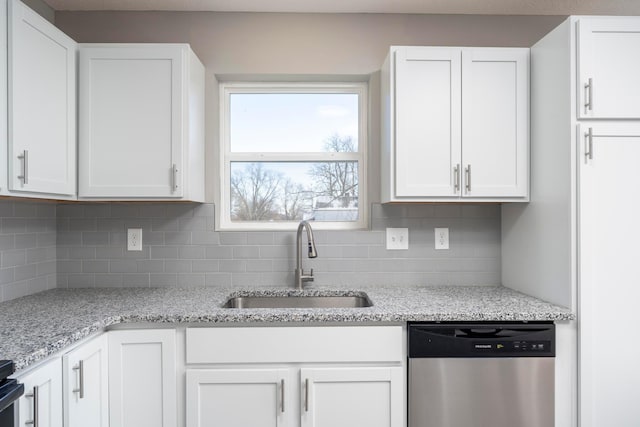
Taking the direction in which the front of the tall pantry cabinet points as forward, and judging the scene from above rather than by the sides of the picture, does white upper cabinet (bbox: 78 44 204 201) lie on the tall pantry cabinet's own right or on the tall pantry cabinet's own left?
on the tall pantry cabinet's own right

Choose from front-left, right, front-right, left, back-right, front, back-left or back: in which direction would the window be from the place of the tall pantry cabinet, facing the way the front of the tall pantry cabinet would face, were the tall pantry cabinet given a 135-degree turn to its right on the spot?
front-left

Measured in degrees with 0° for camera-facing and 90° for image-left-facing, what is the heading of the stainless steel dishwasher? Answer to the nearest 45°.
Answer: approximately 0°

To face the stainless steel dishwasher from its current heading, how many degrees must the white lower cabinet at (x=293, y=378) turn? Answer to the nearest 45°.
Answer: approximately 90° to its left

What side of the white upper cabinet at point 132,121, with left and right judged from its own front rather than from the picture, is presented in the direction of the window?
left

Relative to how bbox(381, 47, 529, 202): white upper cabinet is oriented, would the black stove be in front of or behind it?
in front

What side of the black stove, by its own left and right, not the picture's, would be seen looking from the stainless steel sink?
left

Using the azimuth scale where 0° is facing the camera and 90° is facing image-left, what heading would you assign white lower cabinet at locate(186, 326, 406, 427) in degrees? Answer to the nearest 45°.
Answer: approximately 0°

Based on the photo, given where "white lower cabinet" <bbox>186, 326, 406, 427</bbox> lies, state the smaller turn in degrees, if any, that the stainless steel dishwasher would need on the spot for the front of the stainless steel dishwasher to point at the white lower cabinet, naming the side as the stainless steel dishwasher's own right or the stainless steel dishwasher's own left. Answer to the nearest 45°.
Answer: approximately 90° to the stainless steel dishwasher's own right
